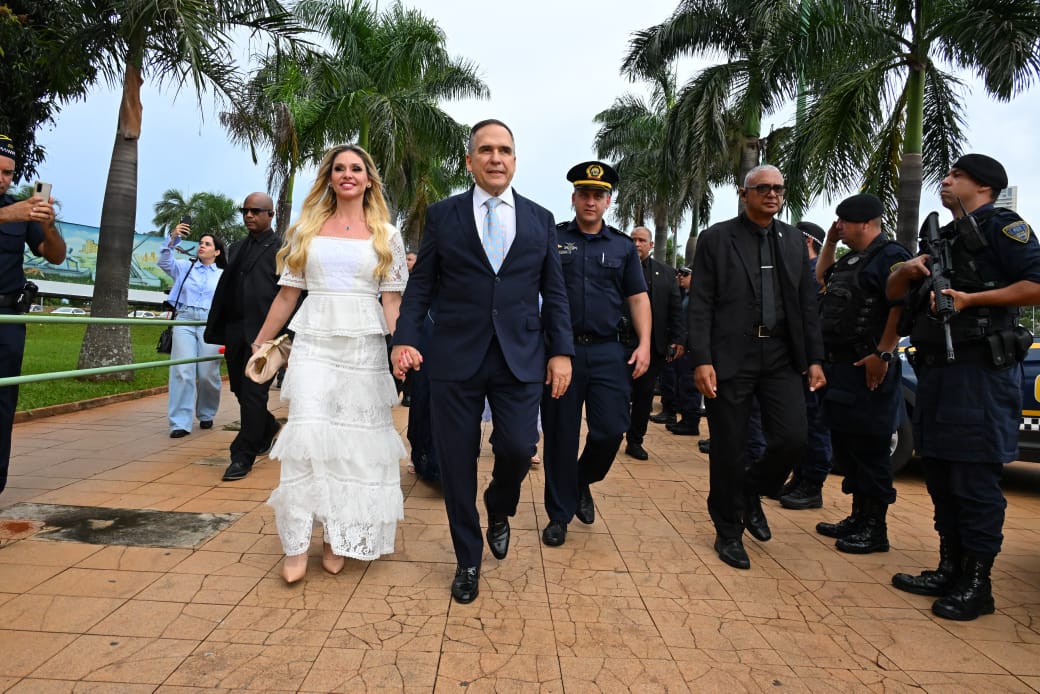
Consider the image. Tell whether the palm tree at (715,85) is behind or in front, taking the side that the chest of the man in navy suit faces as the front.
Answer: behind

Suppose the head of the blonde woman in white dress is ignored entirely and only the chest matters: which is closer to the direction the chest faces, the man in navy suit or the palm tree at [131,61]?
the man in navy suit

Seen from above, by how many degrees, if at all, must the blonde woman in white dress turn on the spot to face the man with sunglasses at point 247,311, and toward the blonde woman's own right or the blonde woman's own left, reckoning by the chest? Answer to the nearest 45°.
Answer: approximately 180°

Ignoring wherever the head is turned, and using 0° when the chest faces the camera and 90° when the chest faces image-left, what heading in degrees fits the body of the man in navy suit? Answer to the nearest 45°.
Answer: approximately 0°

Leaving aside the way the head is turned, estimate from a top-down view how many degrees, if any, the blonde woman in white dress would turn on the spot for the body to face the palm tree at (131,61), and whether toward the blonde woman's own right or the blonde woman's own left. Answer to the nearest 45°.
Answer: approximately 135° to the blonde woman's own right

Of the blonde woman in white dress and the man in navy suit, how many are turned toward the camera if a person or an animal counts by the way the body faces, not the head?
2

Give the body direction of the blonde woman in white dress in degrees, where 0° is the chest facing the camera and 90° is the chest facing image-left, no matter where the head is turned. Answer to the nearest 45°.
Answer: approximately 0°

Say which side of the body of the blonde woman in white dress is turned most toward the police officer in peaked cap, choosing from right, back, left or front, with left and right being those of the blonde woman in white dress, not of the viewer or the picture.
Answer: left

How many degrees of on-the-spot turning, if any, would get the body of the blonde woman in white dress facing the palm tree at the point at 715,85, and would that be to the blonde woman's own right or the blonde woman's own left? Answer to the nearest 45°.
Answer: approximately 135° to the blonde woman's own left
